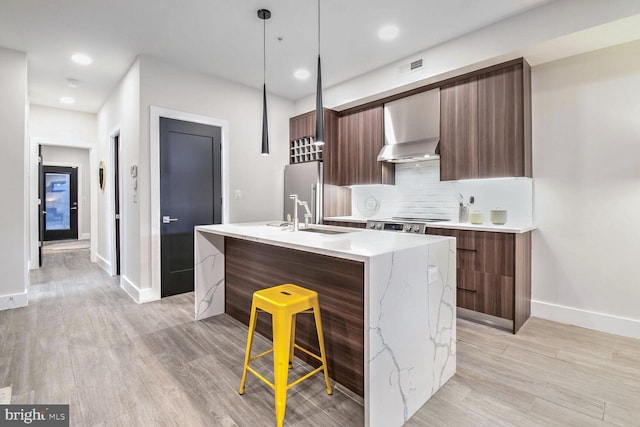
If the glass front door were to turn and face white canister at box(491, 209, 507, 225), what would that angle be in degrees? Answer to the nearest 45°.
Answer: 0° — it already faces it

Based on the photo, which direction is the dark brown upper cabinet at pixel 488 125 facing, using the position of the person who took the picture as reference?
facing the viewer and to the left of the viewer

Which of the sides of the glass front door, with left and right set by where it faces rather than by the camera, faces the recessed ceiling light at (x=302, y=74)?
front

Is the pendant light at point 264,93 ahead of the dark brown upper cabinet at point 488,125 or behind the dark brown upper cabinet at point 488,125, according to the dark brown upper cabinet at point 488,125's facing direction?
ahead

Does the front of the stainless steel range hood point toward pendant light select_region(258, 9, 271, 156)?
yes

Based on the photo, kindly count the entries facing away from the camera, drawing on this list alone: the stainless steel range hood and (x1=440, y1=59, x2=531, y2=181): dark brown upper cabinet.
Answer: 0

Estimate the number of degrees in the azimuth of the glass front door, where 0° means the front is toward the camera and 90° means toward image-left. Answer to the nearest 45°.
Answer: approximately 0°

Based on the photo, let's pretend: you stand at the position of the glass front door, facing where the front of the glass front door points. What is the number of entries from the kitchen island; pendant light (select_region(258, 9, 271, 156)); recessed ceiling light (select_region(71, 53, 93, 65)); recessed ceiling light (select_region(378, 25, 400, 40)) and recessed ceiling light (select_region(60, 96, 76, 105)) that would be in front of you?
5

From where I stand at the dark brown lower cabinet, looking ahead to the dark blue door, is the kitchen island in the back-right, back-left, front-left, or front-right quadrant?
front-left

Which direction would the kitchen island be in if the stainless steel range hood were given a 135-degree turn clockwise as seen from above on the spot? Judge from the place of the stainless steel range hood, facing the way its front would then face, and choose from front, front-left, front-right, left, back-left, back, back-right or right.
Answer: back

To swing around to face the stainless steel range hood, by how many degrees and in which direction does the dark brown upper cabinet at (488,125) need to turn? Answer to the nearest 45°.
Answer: approximately 45° to its right

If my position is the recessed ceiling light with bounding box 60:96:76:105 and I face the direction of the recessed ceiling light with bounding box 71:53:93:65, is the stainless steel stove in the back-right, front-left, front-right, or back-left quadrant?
front-left

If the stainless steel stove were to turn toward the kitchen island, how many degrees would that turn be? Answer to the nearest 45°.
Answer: approximately 45° to its left
